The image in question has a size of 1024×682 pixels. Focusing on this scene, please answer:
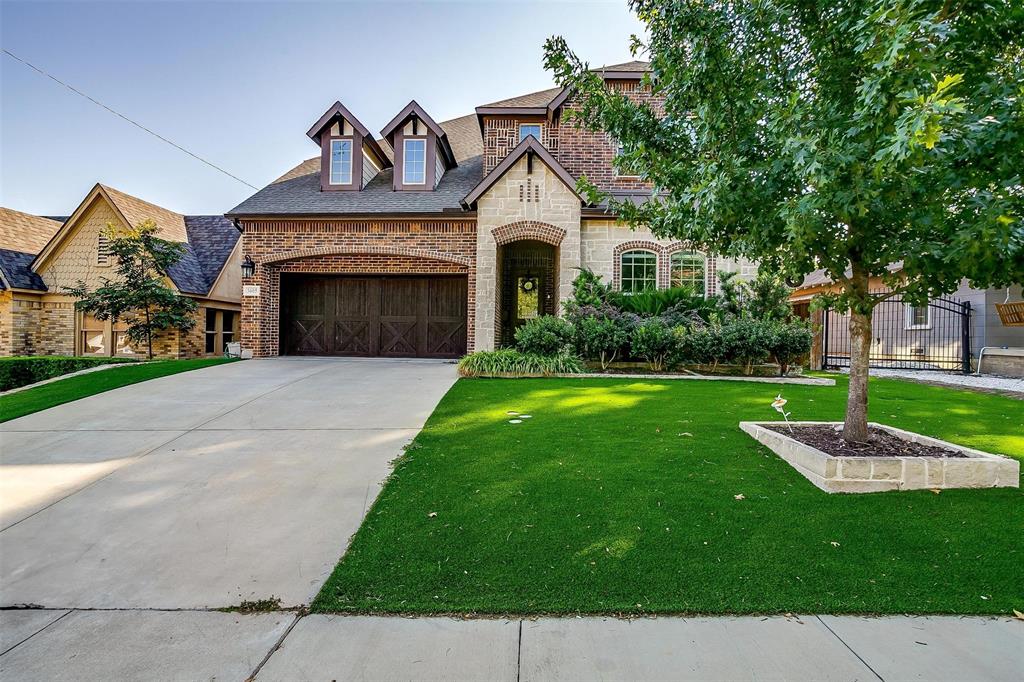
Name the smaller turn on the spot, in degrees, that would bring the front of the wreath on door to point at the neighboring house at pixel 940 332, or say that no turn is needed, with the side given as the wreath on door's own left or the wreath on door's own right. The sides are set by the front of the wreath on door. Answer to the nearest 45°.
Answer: approximately 90° to the wreath on door's own left

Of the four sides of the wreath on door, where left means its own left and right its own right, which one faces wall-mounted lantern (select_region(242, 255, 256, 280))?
right

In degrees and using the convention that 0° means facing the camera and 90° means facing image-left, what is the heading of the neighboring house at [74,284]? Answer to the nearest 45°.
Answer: approximately 0°

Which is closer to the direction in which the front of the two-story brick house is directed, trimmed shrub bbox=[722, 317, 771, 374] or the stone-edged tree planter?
the stone-edged tree planter

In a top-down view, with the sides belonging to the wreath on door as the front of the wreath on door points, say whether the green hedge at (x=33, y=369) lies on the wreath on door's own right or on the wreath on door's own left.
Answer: on the wreath on door's own right

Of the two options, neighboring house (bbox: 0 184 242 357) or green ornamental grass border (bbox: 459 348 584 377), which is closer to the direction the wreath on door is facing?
the green ornamental grass border

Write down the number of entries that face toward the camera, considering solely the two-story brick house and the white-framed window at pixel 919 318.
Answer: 2

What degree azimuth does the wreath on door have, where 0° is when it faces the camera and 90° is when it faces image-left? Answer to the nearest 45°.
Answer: approximately 0°
